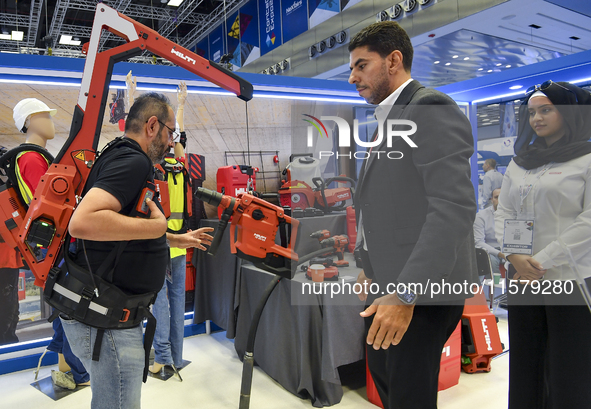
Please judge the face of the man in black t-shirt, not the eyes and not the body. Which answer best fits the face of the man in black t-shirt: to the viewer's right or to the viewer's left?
to the viewer's right

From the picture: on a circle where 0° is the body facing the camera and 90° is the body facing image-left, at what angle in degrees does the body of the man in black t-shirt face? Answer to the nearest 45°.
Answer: approximately 270°

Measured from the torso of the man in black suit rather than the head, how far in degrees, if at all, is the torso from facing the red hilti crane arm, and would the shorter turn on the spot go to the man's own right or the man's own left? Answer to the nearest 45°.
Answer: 0° — they already face it

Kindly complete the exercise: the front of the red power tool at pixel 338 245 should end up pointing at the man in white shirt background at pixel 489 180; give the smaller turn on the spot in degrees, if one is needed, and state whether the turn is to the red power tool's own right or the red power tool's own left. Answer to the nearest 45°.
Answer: approximately 135° to the red power tool's own right

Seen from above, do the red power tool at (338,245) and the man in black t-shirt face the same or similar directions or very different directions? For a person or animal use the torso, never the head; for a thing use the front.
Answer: very different directions

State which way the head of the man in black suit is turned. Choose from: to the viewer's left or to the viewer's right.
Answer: to the viewer's left

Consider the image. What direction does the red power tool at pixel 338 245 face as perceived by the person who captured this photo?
facing to the left of the viewer
